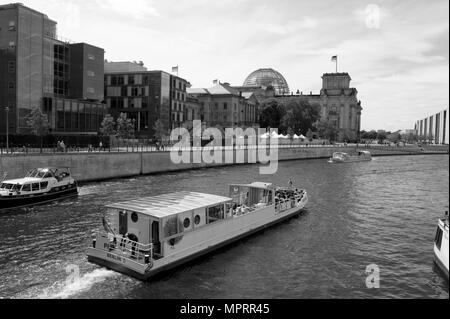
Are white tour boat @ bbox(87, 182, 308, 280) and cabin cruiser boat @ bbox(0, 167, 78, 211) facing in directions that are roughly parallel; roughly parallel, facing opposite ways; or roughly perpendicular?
roughly parallel, facing opposite ways

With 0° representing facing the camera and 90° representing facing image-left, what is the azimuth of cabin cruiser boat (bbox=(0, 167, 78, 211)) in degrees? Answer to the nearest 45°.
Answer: approximately 45°

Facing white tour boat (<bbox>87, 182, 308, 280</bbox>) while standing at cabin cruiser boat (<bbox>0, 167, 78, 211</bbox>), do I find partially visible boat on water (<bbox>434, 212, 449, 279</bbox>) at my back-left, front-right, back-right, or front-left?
front-left

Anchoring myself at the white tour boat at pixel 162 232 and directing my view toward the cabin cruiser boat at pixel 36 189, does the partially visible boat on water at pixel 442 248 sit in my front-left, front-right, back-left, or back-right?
back-right

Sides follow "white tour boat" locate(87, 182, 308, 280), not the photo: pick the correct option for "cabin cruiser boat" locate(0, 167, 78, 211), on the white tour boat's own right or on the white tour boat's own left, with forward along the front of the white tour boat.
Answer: on the white tour boat's own left

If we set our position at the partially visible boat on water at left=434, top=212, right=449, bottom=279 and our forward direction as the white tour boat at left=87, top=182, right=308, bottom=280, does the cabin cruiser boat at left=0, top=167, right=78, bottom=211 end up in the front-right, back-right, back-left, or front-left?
front-right

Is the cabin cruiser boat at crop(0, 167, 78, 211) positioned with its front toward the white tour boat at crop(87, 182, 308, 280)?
no

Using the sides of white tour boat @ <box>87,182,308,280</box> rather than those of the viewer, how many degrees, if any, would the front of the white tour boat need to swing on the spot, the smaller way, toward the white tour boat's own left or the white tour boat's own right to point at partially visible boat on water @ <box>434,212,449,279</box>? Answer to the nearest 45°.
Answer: approximately 45° to the white tour boat's own right

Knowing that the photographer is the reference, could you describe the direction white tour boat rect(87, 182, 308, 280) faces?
facing away from the viewer and to the right of the viewer
